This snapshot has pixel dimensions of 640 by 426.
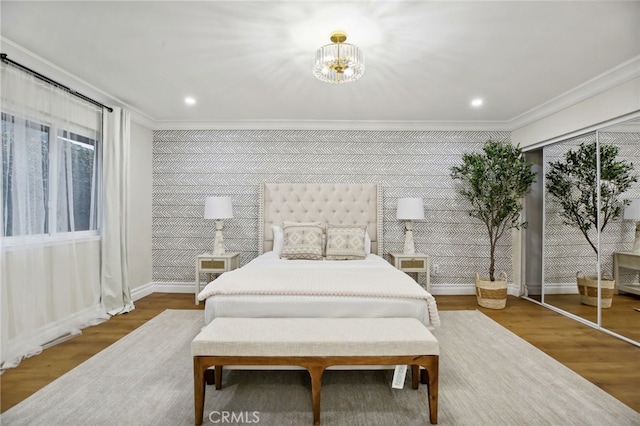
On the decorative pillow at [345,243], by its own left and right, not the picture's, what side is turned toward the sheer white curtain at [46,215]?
right

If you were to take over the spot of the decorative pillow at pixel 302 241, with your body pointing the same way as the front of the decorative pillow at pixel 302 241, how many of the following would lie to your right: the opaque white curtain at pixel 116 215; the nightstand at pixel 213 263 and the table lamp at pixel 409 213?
2

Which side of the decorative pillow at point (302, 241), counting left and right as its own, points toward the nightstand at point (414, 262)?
left

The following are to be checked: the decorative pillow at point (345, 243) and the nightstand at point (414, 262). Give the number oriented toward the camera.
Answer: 2

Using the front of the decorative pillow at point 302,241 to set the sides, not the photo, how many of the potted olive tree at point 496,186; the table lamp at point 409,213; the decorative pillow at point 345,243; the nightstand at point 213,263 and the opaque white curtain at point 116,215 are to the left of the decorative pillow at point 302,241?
3

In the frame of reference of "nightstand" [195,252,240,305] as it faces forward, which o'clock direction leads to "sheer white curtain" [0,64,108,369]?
The sheer white curtain is roughly at 2 o'clock from the nightstand.

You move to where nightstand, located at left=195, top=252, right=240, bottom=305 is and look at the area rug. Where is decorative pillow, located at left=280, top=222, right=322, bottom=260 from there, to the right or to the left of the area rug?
left

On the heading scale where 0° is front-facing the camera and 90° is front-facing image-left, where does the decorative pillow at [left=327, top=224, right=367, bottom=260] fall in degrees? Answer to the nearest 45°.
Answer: approximately 0°

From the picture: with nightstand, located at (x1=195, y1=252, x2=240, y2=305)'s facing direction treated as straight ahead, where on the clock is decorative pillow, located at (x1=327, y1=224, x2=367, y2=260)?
The decorative pillow is roughly at 10 o'clock from the nightstand.

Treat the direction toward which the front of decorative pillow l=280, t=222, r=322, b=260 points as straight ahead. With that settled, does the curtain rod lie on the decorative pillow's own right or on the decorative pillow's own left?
on the decorative pillow's own right

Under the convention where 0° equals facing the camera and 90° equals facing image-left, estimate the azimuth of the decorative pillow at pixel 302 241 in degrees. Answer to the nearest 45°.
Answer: approximately 0°
